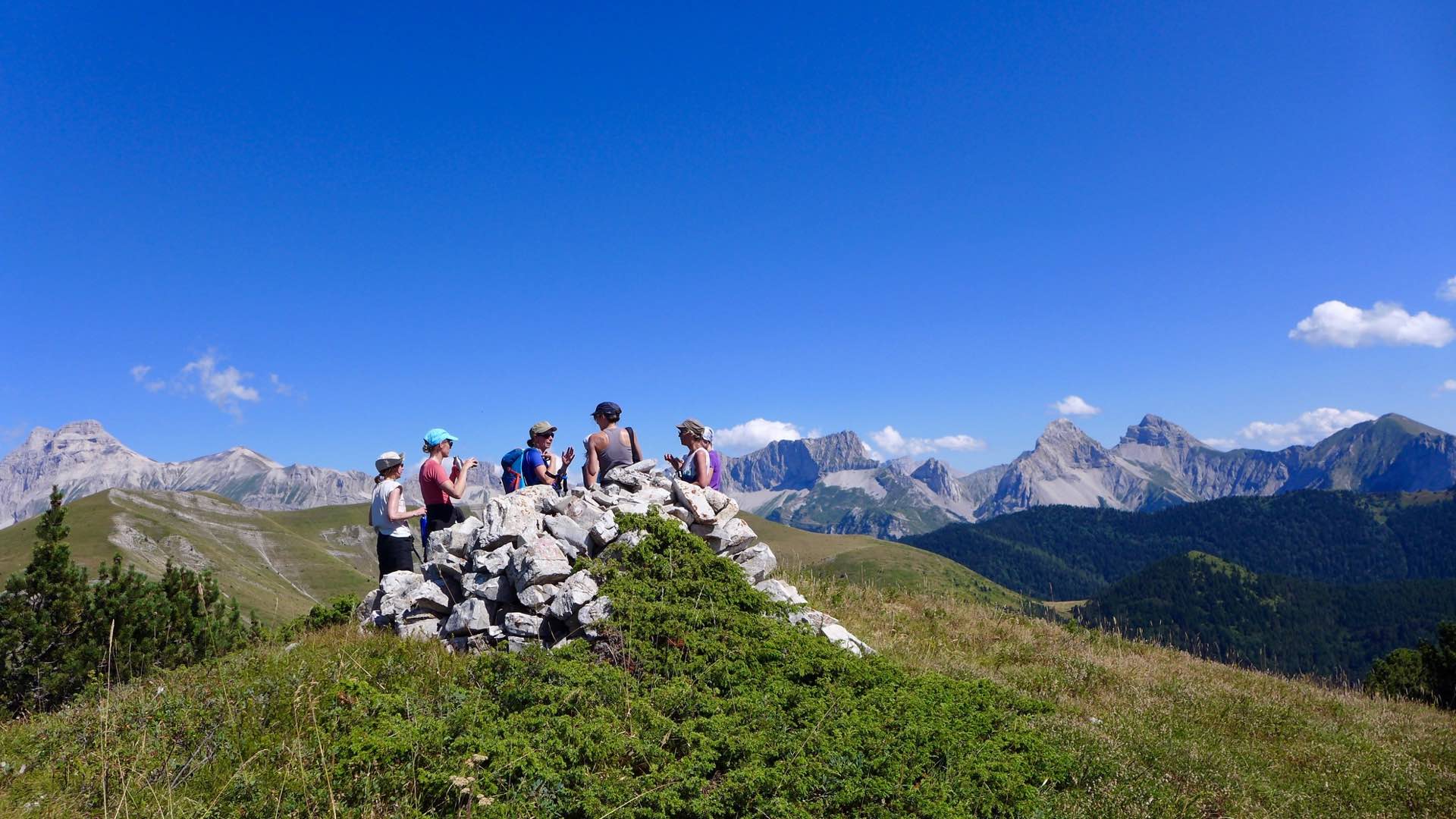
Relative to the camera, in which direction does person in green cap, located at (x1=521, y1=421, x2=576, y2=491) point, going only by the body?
to the viewer's right

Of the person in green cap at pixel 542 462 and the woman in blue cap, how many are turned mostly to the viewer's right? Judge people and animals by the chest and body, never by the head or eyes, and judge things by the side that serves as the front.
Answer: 2

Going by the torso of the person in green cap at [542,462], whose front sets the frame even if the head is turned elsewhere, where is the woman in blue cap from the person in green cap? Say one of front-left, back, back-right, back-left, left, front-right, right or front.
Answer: back-right

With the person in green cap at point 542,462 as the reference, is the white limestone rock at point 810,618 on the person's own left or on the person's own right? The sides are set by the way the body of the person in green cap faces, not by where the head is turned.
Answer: on the person's own right

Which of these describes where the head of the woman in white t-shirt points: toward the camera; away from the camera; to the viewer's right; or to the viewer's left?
to the viewer's right

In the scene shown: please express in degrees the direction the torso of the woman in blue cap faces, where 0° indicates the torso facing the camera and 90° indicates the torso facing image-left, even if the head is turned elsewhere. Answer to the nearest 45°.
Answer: approximately 270°
